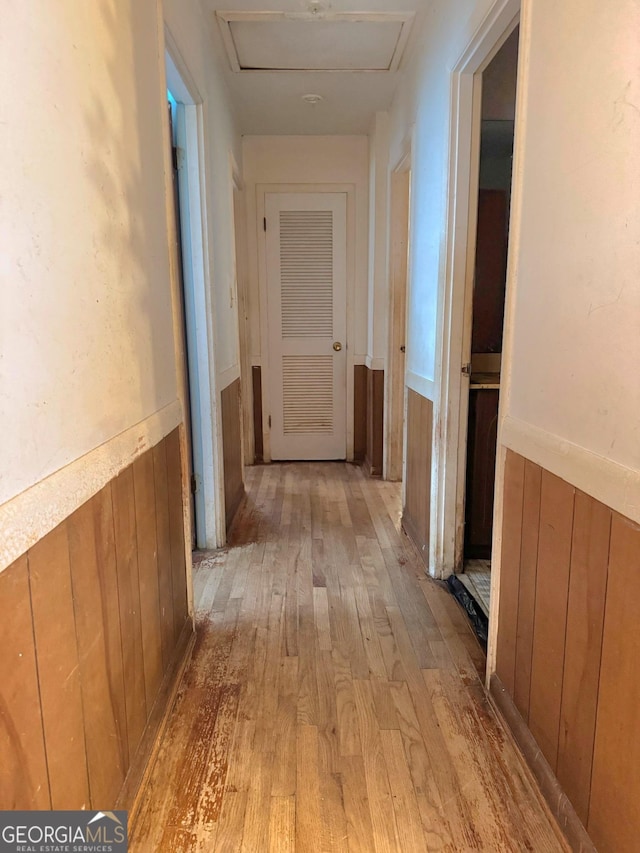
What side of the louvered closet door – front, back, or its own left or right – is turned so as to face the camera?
front
